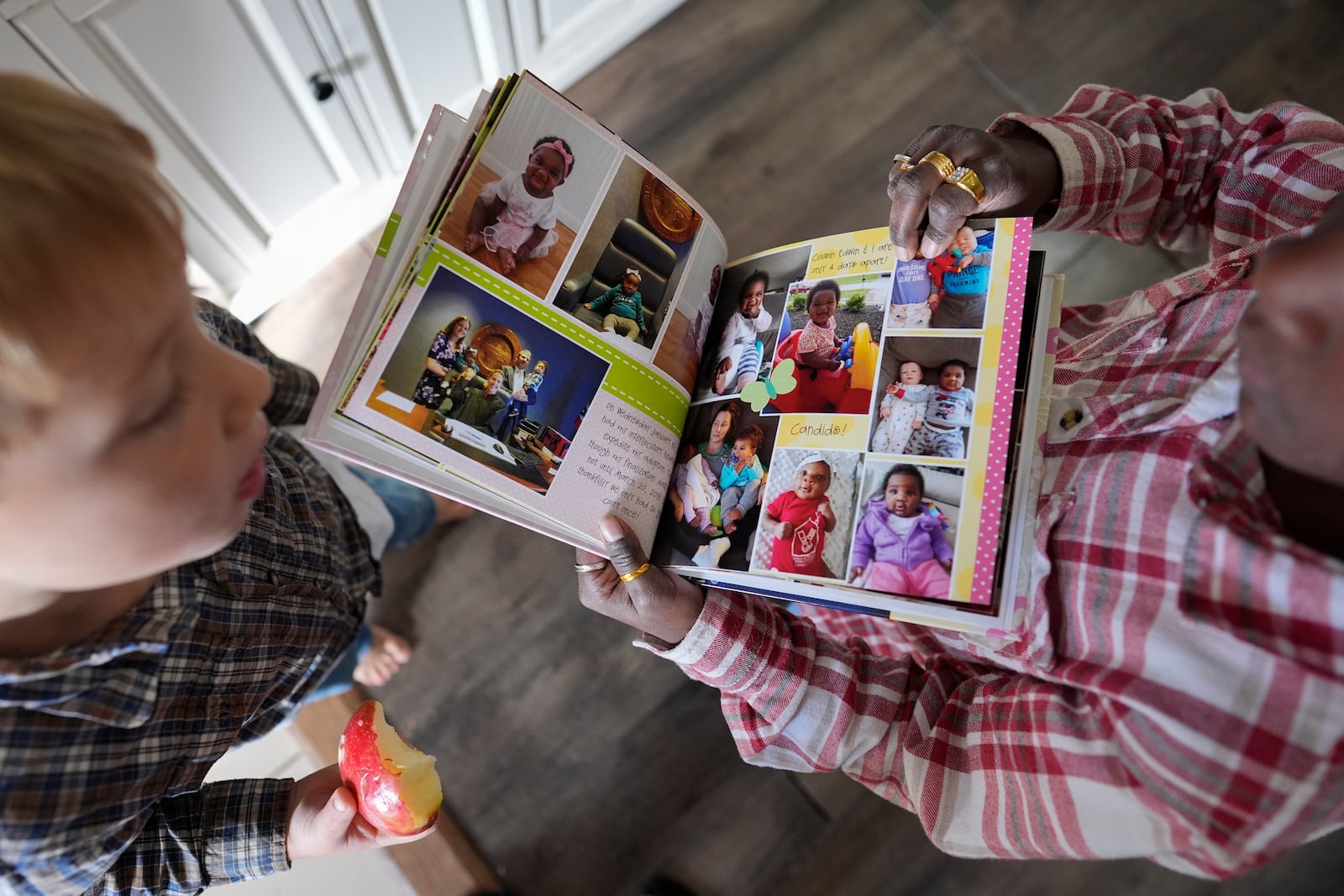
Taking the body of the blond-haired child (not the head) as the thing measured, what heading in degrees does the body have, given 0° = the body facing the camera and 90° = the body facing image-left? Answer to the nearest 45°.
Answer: approximately 270°

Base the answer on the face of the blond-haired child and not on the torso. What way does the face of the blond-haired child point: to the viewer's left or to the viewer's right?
to the viewer's right
